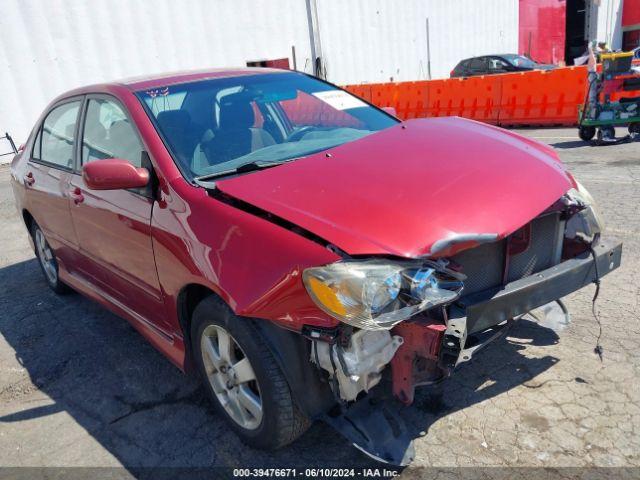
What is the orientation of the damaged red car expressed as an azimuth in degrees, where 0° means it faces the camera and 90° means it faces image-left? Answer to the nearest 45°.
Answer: approximately 315°

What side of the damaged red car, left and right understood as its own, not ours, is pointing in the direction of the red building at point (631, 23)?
left

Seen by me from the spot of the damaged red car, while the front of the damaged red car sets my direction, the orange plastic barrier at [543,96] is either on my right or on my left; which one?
on my left

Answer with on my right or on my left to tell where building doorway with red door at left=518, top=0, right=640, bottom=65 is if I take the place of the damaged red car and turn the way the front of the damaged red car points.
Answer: on my left

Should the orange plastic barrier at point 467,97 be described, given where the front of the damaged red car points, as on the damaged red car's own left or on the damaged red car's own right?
on the damaged red car's own left

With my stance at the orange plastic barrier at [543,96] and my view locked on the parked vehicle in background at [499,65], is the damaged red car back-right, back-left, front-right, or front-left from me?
back-left

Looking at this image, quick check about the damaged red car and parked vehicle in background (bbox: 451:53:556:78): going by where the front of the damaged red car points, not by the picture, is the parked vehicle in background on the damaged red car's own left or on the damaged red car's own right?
on the damaged red car's own left
